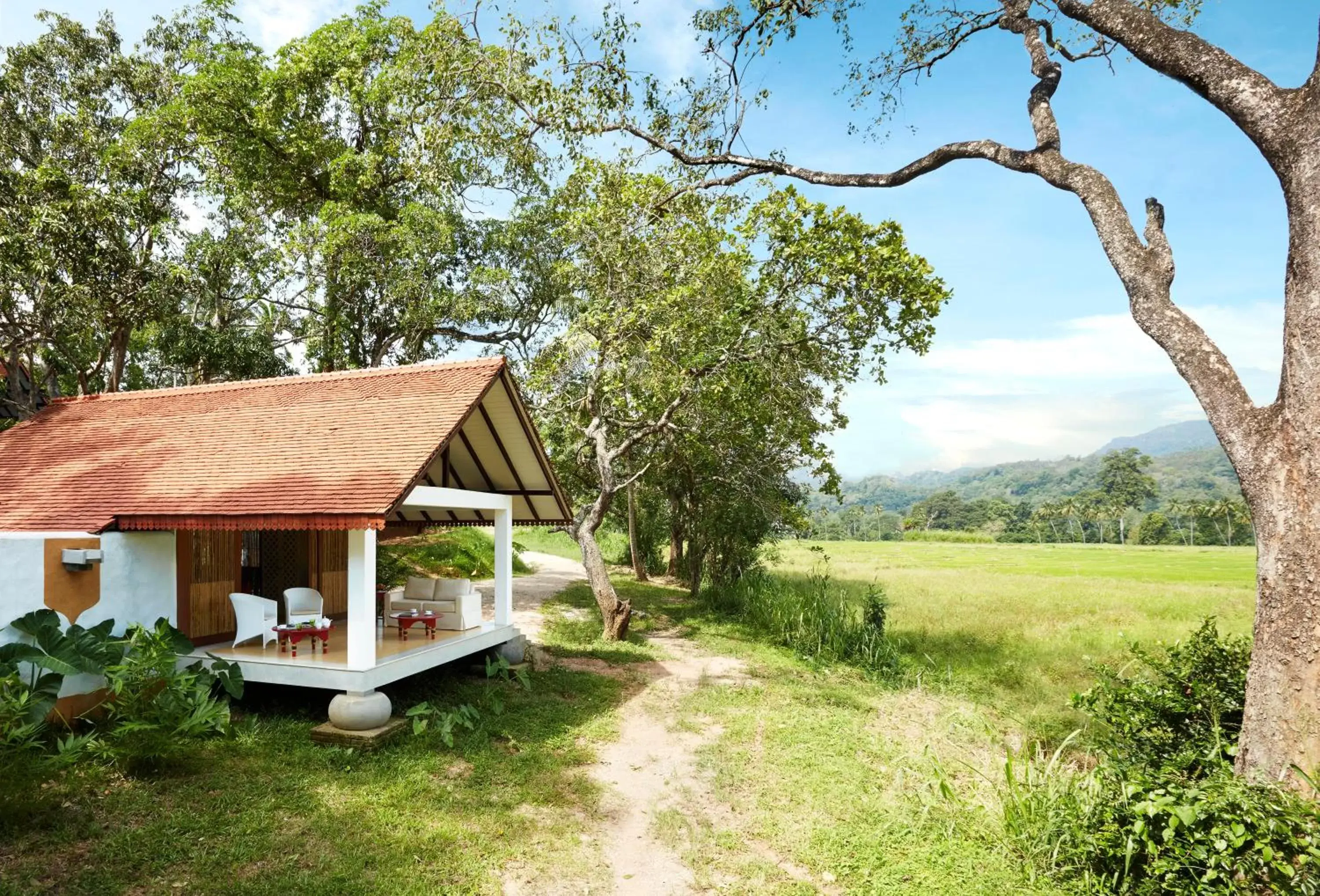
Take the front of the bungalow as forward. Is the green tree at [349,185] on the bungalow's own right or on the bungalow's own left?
on the bungalow's own left

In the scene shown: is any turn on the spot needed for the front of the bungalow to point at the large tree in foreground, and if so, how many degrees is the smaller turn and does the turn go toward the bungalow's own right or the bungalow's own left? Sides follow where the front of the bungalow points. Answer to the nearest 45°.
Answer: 0° — it already faces it

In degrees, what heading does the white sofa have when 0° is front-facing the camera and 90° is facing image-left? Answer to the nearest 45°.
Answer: approximately 45°

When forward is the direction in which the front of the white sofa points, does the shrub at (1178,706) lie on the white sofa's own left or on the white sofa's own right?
on the white sofa's own left

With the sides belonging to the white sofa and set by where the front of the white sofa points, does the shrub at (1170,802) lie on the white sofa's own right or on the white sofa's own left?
on the white sofa's own left

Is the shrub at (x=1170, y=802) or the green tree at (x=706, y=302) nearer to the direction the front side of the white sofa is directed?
the shrub

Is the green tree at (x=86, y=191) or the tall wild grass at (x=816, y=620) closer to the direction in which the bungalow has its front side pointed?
the tall wild grass

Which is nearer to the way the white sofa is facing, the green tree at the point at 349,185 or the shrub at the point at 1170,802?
the shrub

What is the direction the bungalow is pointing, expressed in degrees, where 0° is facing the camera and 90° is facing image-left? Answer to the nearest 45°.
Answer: approximately 315°
